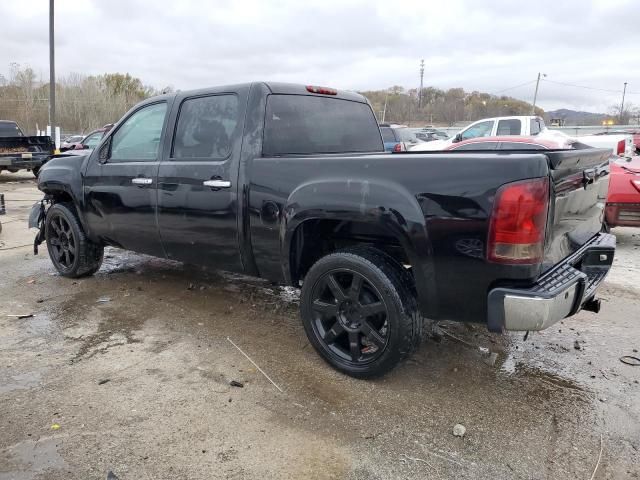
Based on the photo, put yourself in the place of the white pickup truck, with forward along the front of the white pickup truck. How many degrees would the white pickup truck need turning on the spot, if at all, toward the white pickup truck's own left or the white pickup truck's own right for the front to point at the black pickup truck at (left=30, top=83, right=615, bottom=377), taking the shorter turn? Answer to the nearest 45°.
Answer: approximately 90° to the white pickup truck's own left

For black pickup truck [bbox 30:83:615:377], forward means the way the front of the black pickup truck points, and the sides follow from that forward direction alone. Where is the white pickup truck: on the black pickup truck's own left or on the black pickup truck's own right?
on the black pickup truck's own right

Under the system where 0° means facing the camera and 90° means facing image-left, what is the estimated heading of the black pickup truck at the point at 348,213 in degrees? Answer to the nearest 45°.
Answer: approximately 135°

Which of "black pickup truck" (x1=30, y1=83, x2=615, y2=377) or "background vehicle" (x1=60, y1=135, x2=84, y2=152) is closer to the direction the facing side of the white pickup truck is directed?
the background vehicle

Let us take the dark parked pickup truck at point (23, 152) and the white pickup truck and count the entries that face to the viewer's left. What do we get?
1

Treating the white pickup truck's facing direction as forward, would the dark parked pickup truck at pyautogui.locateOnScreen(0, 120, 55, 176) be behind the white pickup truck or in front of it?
in front

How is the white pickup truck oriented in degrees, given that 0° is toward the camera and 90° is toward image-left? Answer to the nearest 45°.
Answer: approximately 90°

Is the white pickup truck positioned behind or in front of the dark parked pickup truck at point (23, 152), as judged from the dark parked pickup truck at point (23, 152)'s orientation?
in front
